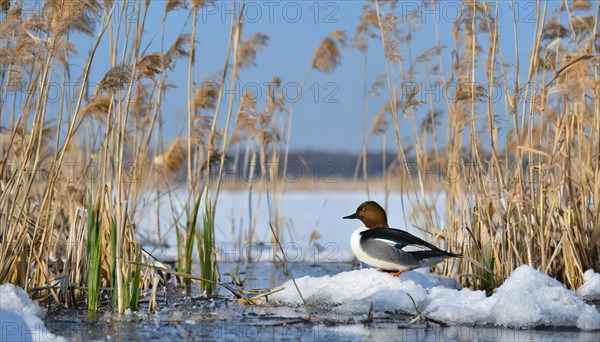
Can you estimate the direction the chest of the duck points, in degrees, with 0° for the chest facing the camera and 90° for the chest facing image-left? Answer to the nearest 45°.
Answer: approximately 90°

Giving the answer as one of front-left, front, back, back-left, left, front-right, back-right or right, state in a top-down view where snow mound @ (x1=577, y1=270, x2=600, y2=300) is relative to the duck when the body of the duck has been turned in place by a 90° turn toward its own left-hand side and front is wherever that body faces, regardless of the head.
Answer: left

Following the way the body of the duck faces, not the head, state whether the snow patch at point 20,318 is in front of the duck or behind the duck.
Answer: in front
